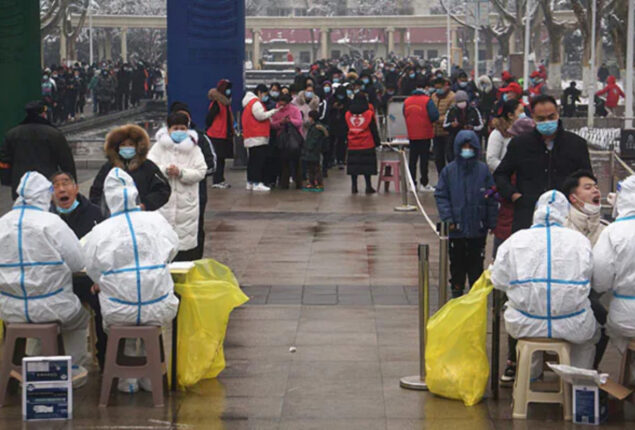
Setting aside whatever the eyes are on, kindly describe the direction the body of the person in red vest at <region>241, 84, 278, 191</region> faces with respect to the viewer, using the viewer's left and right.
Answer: facing to the right of the viewer

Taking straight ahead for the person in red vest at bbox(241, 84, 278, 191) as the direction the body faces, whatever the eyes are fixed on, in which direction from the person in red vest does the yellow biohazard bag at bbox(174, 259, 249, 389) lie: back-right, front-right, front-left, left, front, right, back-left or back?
right

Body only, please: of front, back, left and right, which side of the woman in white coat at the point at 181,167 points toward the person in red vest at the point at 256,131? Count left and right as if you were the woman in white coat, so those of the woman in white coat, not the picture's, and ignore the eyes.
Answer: back

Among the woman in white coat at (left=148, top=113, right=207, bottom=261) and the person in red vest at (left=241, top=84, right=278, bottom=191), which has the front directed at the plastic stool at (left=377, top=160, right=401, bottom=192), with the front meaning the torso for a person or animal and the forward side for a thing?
the person in red vest

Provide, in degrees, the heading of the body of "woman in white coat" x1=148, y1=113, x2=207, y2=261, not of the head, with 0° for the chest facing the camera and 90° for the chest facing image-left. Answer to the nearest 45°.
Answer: approximately 0°

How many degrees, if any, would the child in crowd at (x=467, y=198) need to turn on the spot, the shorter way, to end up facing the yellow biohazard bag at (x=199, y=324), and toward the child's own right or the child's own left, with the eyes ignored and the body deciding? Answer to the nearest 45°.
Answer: approximately 45° to the child's own right

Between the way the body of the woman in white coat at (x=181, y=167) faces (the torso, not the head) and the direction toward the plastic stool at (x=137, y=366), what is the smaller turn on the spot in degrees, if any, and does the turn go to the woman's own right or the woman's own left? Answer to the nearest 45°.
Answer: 0° — they already face it

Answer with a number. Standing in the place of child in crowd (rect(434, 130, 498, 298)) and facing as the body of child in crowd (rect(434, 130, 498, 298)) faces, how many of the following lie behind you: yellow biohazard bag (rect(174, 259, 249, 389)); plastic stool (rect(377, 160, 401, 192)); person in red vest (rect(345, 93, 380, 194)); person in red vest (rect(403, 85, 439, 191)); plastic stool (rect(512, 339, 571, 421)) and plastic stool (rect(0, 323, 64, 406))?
3
